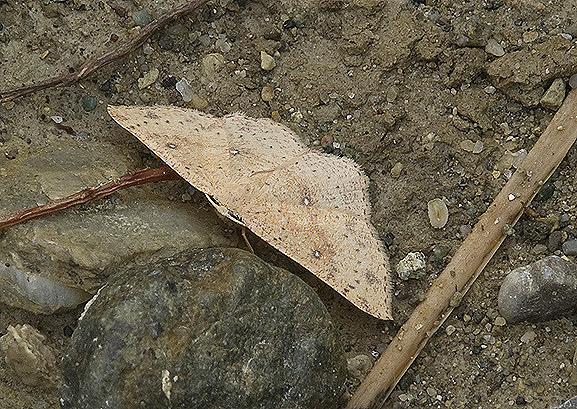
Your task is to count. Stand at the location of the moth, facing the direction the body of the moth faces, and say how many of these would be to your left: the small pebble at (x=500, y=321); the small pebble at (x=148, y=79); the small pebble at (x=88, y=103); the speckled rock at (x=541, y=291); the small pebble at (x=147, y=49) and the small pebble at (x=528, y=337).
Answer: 3
